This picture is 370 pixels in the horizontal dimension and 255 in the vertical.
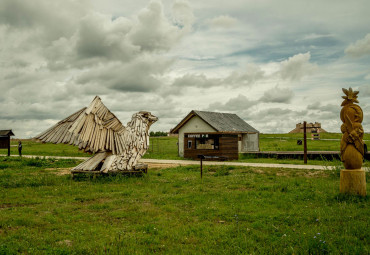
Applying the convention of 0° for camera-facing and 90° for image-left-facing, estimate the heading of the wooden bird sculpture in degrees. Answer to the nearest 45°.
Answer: approximately 270°

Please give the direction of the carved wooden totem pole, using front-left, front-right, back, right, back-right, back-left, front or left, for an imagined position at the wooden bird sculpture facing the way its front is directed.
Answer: front-right

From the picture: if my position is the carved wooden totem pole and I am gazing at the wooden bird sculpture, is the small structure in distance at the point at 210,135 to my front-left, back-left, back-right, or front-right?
front-right

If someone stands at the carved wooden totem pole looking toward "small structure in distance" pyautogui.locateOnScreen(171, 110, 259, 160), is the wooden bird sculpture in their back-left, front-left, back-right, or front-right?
front-left

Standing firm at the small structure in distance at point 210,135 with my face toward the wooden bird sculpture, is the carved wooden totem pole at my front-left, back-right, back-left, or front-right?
front-left

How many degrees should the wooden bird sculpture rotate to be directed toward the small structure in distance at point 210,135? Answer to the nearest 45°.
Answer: approximately 45° to its left

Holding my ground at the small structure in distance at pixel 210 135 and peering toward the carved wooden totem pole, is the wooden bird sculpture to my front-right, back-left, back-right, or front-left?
front-right
